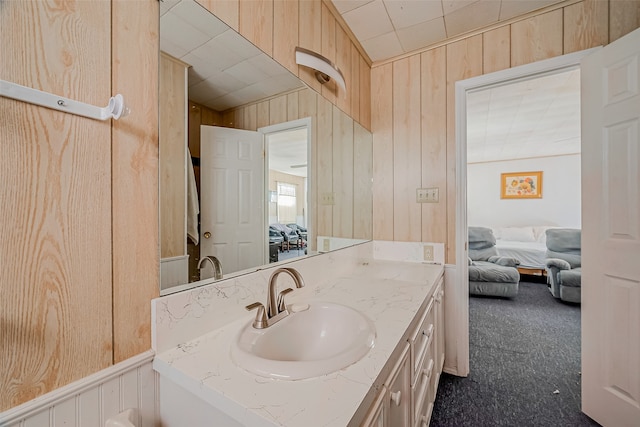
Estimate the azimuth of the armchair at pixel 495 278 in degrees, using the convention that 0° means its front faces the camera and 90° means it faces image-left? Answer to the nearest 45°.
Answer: approximately 315°

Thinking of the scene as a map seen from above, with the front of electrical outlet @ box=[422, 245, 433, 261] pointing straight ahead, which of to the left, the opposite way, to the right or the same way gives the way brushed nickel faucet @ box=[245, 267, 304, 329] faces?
to the left

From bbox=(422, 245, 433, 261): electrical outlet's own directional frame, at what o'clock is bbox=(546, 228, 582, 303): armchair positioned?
The armchair is roughly at 7 o'clock from the electrical outlet.

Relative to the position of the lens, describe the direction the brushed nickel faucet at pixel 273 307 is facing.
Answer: facing the viewer and to the right of the viewer

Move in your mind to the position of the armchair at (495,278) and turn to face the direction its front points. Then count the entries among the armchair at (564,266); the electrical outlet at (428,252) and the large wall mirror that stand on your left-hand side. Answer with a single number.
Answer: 1

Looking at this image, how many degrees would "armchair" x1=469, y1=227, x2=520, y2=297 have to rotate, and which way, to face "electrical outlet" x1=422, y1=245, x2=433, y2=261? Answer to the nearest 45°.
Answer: approximately 45° to its right

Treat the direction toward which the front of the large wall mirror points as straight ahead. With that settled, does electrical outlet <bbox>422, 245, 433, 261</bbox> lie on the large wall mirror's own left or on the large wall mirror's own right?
on the large wall mirror's own left

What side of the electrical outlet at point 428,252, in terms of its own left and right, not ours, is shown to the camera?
front

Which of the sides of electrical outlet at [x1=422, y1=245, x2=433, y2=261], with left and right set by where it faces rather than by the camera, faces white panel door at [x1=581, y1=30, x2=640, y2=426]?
left

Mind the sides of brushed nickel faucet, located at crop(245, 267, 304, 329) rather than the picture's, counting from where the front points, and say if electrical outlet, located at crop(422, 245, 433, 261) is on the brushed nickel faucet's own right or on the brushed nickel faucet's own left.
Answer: on the brushed nickel faucet's own left

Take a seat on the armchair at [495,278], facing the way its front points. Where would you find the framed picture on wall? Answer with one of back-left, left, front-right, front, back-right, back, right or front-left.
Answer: back-left

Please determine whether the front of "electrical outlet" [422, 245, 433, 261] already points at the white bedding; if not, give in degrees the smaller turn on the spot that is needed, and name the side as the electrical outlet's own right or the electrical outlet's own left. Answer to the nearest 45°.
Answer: approximately 135° to the electrical outlet's own left
